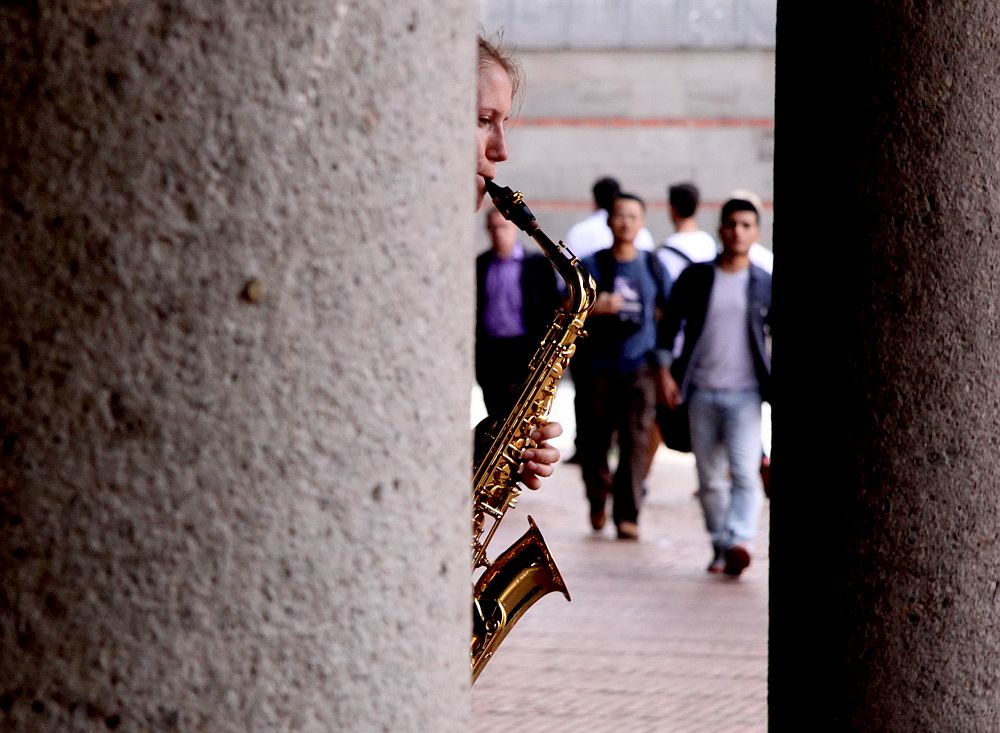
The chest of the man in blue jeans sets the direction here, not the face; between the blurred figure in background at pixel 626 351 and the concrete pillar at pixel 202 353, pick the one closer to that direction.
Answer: the concrete pillar

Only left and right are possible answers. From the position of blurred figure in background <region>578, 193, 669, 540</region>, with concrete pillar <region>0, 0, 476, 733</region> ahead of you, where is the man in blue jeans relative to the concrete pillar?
left

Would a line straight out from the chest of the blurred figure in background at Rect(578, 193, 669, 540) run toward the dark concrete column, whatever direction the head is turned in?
yes

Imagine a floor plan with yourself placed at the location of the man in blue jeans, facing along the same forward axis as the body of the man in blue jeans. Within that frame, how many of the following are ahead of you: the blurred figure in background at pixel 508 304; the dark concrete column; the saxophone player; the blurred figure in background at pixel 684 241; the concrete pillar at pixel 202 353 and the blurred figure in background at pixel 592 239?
3

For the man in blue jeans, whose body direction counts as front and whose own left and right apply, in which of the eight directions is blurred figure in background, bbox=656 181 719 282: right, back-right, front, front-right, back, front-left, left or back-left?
back

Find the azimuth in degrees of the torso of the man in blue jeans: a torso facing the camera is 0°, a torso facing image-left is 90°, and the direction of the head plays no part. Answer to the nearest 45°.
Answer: approximately 0°

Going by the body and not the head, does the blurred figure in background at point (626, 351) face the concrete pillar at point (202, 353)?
yes

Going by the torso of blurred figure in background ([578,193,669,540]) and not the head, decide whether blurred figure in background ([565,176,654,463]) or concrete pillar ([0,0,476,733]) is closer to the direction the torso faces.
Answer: the concrete pillar

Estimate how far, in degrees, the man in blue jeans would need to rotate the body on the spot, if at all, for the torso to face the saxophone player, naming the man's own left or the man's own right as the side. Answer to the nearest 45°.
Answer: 0° — they already face them

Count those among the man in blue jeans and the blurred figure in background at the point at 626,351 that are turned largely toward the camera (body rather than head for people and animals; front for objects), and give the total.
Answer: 2

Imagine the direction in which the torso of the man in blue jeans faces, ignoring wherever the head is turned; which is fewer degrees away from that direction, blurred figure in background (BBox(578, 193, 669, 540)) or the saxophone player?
the saxophone player

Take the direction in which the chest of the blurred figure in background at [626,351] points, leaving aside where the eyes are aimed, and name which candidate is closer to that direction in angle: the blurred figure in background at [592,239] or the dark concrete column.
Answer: the dark concrete column

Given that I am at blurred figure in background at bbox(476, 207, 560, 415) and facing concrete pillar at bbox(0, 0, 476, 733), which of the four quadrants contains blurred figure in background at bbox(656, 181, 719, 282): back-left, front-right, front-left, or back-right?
back-left
